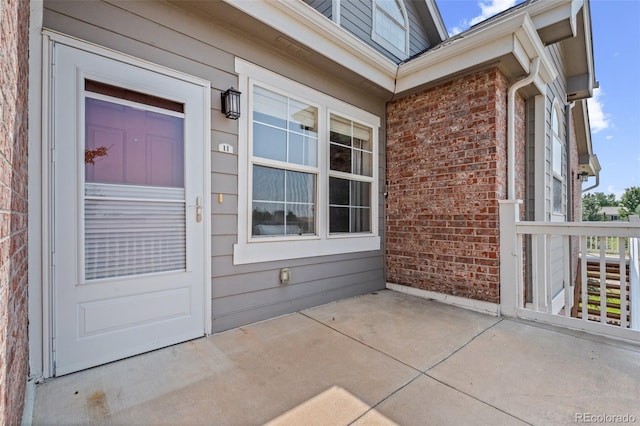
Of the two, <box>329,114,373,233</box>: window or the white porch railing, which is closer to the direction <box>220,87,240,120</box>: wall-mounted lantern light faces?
the white porch railing

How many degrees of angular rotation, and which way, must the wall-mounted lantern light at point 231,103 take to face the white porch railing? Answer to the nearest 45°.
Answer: approximately 45° to its left

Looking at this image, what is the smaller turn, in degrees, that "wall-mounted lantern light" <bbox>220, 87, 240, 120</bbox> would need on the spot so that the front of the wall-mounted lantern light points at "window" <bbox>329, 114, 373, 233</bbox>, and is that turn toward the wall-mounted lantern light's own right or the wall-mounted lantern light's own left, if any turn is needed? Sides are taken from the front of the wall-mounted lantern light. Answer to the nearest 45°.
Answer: approximately 90° to the wall-mounted lantern light's own left

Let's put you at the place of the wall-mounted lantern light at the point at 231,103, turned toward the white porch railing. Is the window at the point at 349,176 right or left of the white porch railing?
left

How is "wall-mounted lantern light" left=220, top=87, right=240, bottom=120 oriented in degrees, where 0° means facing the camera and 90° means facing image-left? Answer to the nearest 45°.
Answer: approximately 315°
